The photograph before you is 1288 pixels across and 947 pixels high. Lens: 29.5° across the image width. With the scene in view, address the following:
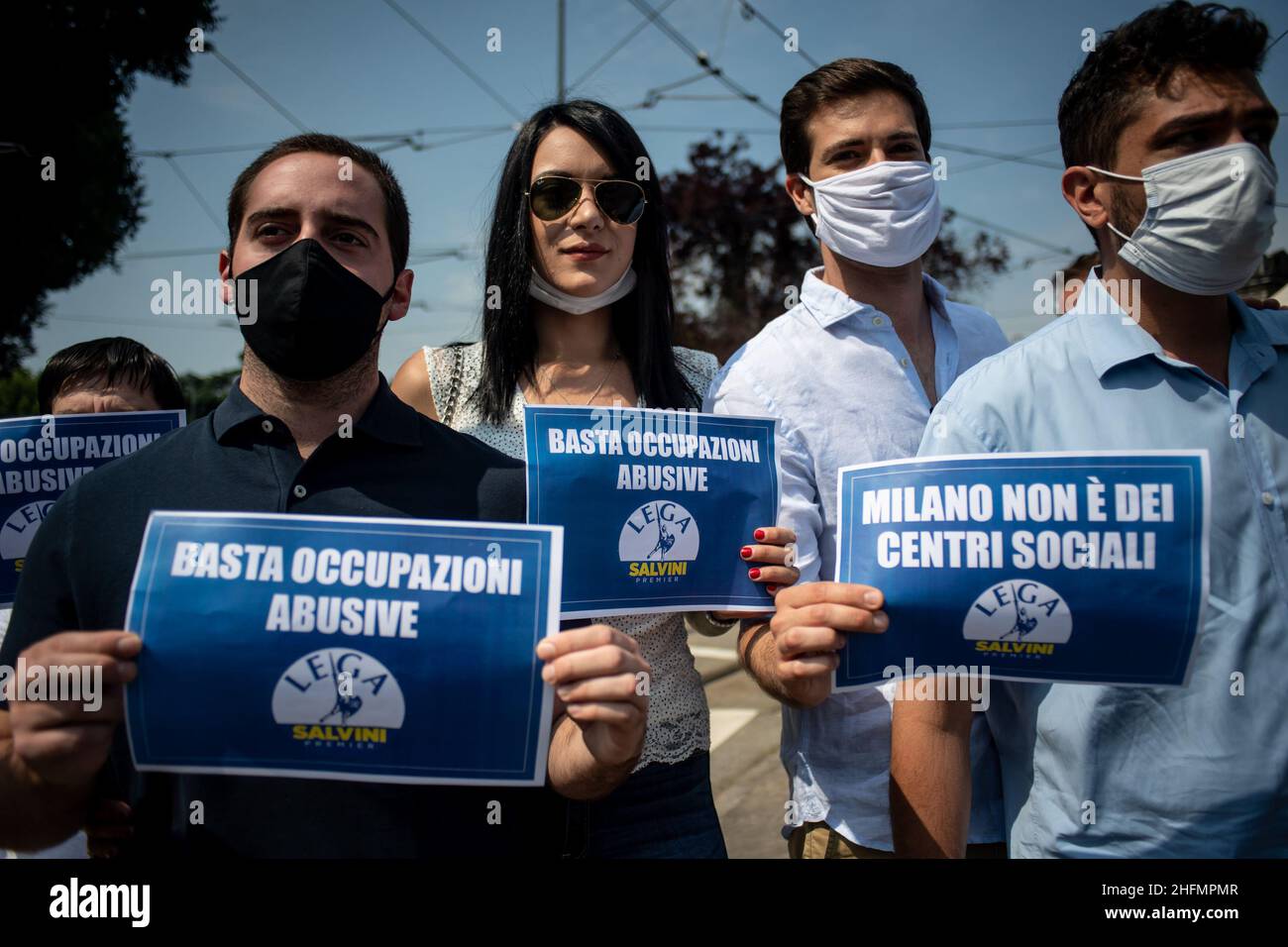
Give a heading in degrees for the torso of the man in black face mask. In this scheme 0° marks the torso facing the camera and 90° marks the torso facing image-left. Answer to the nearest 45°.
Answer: approximately 0°

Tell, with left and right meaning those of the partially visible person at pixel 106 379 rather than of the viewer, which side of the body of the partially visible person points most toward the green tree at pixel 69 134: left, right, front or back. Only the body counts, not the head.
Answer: back

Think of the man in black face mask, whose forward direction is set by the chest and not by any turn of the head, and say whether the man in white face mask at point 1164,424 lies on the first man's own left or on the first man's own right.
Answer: on the first man's own left

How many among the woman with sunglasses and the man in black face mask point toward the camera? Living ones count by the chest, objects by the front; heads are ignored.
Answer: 2

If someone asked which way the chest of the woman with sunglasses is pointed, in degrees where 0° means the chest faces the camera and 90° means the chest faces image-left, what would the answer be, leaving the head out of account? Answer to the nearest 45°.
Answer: approximately 0°
